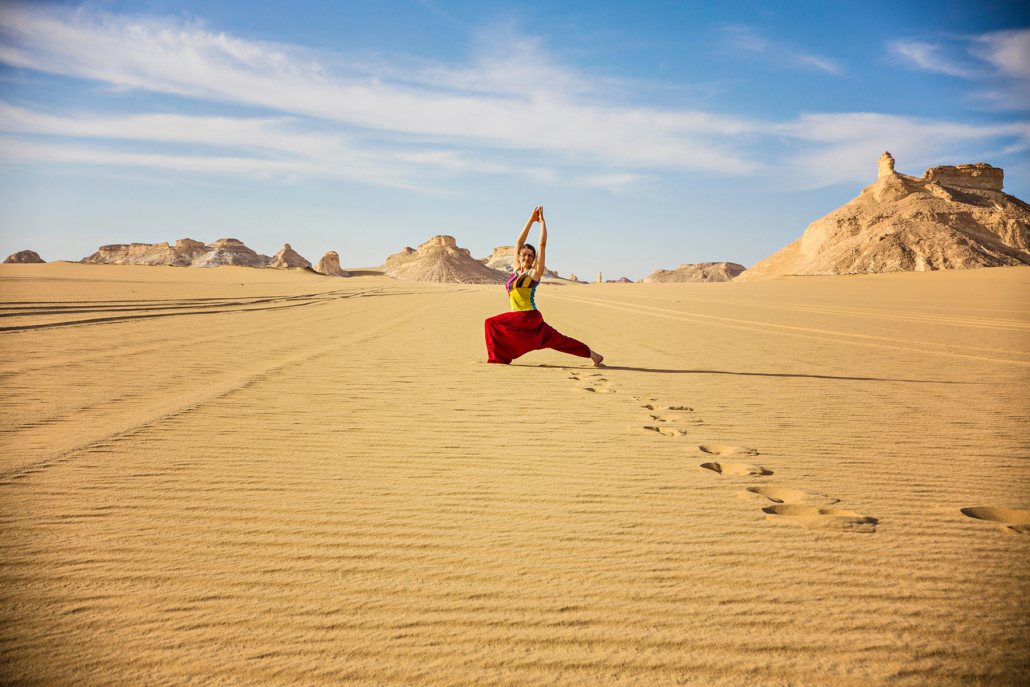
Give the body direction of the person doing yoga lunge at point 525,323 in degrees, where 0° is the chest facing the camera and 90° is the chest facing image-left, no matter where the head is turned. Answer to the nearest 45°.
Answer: approximately 45°
